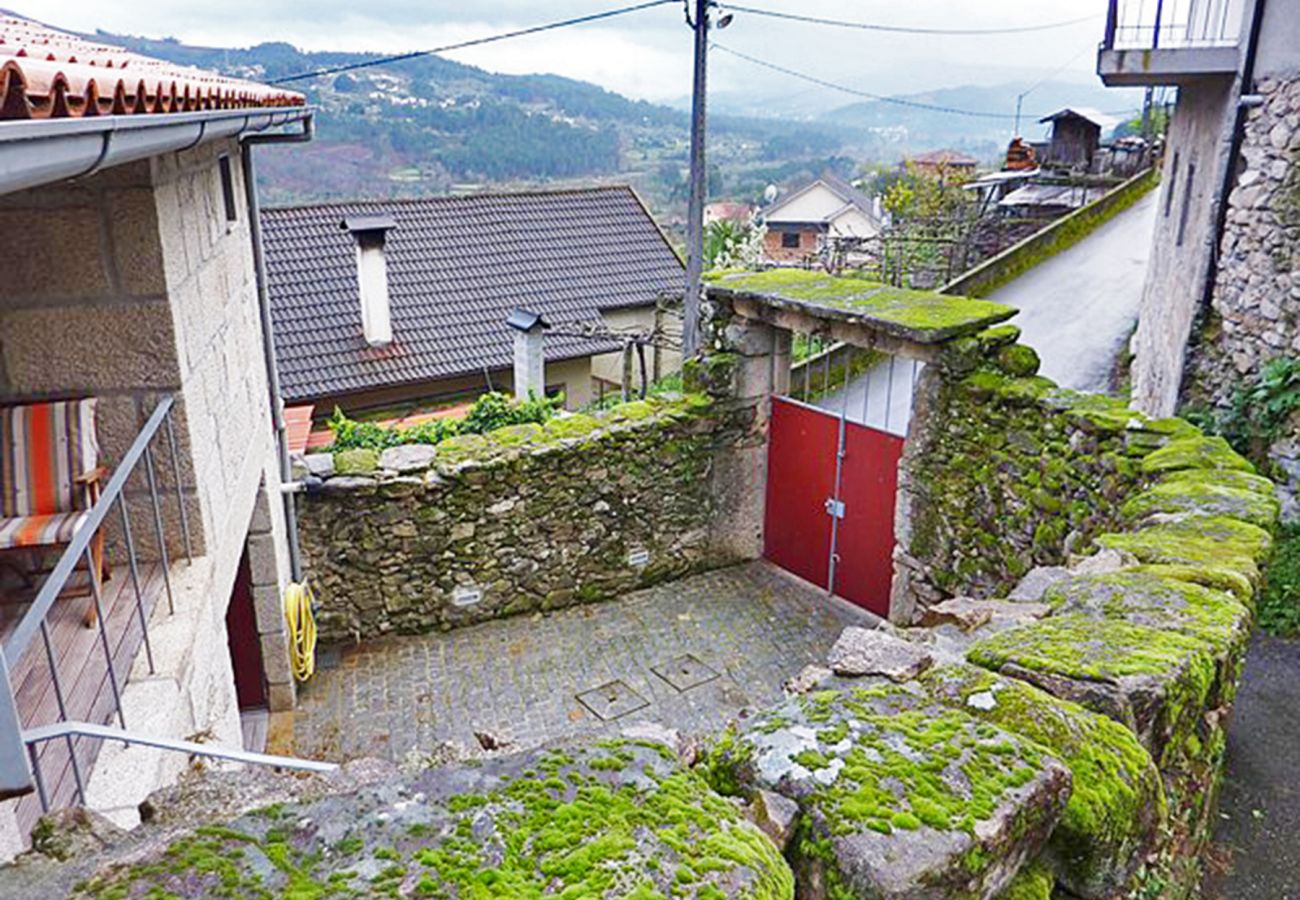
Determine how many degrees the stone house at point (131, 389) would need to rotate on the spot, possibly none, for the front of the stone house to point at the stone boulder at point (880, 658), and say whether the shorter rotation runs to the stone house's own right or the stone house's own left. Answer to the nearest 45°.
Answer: approximately 45° to the stone house's own right

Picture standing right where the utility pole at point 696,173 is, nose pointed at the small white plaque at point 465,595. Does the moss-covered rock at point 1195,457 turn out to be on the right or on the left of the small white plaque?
left

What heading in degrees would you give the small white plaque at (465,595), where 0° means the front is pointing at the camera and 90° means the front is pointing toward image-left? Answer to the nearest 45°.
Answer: approximately 0°

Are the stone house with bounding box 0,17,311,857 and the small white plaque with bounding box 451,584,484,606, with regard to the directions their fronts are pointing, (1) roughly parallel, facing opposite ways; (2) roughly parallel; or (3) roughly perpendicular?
roughly perpendicular

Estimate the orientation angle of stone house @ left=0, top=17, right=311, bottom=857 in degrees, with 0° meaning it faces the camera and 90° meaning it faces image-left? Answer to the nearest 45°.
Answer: approximately 270°

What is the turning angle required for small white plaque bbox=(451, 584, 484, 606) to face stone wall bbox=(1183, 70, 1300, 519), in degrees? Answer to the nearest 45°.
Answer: approximately 90° to its left

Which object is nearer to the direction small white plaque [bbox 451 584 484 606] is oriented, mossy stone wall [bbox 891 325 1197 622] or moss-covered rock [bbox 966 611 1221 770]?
the moss-covered rock

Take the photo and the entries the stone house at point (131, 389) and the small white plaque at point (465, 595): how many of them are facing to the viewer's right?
1

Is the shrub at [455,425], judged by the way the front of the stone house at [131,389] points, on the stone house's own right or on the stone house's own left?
on the stone house's own left

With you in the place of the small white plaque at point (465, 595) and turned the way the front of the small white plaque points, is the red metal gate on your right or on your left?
on your left
